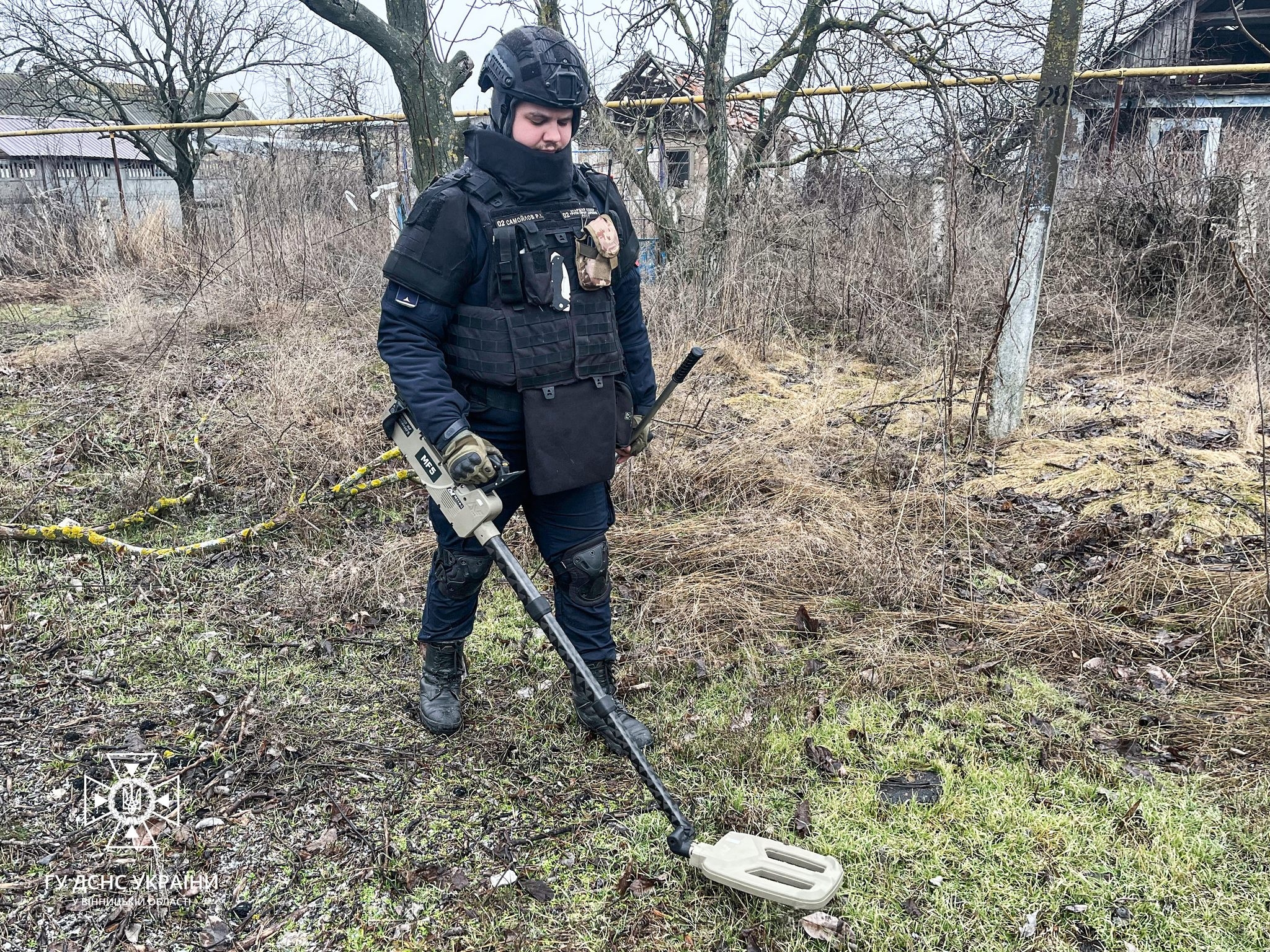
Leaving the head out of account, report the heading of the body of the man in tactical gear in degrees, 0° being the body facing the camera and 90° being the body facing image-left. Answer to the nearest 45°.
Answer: approximately 315°

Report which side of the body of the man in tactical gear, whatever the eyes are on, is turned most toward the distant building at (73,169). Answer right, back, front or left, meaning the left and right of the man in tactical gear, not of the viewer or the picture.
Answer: back

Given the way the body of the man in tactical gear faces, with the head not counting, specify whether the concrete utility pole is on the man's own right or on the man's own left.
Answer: on the man's own left

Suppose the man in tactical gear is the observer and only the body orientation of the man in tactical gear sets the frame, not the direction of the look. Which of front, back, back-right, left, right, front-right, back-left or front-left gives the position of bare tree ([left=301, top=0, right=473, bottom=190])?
back-left

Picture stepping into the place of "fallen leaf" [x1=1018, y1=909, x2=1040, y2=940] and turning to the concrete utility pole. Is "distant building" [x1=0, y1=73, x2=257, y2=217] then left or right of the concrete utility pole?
left

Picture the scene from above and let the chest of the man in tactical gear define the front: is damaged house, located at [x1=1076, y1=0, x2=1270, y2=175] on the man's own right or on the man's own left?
on the man's own left

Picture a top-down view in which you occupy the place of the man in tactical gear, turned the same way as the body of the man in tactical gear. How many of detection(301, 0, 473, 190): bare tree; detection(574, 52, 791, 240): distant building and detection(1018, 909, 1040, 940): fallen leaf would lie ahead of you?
1
